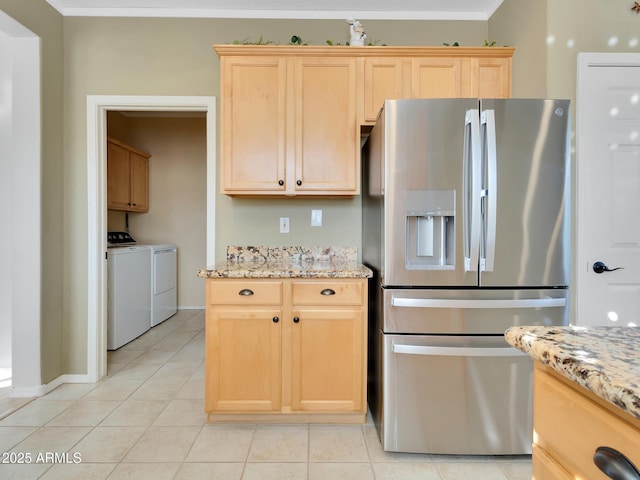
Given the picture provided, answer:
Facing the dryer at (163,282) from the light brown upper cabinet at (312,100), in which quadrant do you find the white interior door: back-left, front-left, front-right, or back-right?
back-right

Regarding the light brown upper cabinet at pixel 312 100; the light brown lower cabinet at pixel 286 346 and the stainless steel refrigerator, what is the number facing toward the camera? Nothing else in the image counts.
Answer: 3

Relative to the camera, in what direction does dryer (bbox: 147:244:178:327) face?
facing the viewer and to the right of the viewer

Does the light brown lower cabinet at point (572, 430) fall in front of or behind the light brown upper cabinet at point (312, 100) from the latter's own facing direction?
in front

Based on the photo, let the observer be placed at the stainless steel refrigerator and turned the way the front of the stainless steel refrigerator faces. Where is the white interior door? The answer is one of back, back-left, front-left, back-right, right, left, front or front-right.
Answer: back-left

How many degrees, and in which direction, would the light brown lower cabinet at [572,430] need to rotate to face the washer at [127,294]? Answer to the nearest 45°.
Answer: approximately 45° to its right

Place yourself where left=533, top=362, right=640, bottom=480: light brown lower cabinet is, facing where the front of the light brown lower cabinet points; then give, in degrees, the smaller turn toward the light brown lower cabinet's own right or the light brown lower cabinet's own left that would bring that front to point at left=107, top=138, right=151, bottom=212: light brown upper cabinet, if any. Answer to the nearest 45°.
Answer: approximately 45° to the light brown lower cabinet's own right

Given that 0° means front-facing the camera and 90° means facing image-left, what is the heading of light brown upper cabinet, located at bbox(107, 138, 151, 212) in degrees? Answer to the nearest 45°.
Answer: approximately 315°

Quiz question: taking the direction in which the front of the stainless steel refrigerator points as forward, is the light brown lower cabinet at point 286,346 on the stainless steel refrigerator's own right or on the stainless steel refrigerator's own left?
on the stainless steel refrigerator's own right

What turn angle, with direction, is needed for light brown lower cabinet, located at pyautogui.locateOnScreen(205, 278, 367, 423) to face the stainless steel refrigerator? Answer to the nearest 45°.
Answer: approximately 90° to its left
